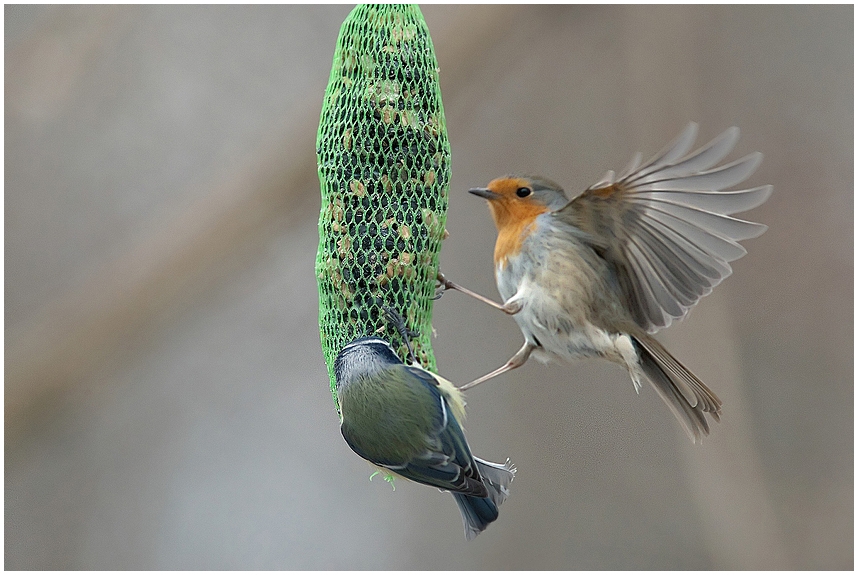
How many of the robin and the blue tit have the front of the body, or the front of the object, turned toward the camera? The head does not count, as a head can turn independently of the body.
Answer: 0

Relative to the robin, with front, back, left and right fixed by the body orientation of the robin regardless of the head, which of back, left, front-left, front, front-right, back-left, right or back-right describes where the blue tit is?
front-left

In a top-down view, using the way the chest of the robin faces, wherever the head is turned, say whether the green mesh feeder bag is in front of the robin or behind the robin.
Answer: in front

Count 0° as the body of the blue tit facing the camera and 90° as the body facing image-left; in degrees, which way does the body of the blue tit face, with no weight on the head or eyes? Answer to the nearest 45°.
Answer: approximately 135°

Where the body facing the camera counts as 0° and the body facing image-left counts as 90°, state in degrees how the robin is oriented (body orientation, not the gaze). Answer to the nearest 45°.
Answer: approximately 90°
